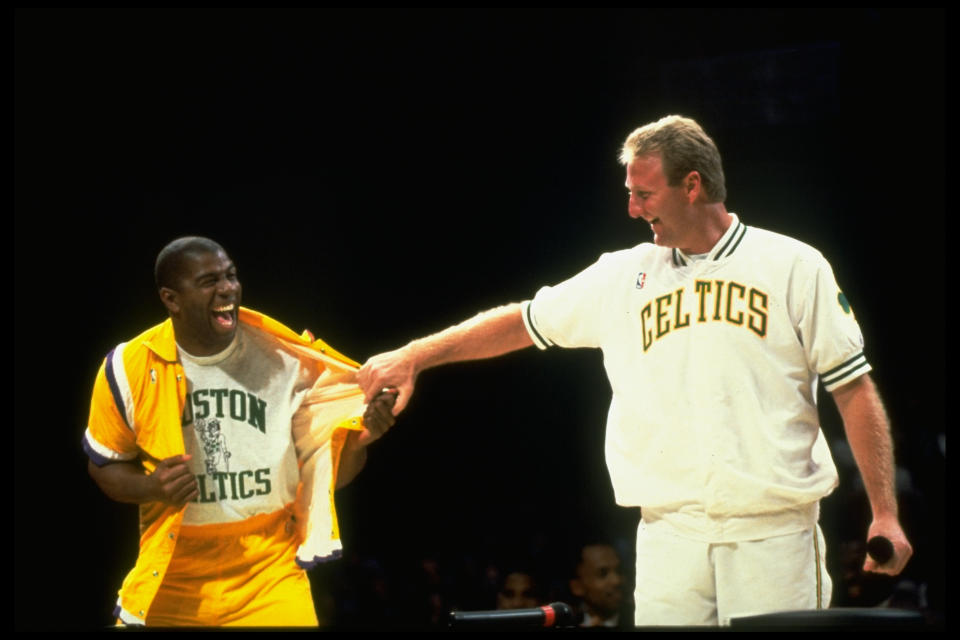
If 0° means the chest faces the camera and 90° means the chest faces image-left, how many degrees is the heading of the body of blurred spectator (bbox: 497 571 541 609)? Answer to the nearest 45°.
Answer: approximately 0°

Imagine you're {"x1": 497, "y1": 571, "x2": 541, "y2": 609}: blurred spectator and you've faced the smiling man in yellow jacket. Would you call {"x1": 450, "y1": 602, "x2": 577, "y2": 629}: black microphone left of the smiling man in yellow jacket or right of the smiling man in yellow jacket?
left

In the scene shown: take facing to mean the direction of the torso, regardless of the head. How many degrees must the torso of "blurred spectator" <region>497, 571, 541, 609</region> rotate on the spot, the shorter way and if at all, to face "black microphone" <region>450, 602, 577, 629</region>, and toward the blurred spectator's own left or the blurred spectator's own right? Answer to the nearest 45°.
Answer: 0° — they already face it

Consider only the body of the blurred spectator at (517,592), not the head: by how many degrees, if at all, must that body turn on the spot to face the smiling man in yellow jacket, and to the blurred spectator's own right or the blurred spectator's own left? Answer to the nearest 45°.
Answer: approximately 45° to the blurred spectator's own right

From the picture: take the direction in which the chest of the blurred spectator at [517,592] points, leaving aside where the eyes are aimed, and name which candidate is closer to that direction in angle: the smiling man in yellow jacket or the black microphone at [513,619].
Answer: the black microphone
